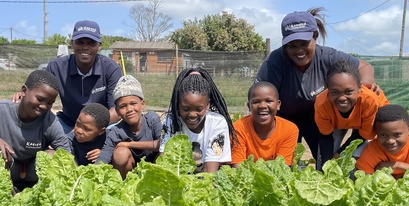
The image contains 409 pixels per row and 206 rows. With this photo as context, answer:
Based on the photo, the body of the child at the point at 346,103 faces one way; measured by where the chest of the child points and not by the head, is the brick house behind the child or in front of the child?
behind

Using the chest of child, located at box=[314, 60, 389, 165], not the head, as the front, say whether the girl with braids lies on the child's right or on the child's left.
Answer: on the child's right

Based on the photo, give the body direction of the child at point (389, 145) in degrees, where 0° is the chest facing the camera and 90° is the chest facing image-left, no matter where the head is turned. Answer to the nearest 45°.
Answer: approximately 0°

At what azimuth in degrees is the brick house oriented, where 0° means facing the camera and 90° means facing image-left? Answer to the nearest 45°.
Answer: approximately 0°

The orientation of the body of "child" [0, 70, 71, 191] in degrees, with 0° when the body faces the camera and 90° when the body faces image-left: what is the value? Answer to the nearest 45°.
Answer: approximately 315°

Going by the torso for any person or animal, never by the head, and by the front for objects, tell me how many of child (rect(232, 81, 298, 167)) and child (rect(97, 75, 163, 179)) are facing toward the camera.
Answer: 2

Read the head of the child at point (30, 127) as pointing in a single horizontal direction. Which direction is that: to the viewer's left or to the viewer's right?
to the viewer's right

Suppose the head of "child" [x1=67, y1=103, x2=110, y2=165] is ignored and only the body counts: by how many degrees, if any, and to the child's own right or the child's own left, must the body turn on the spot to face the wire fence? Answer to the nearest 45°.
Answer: approximately 180°
